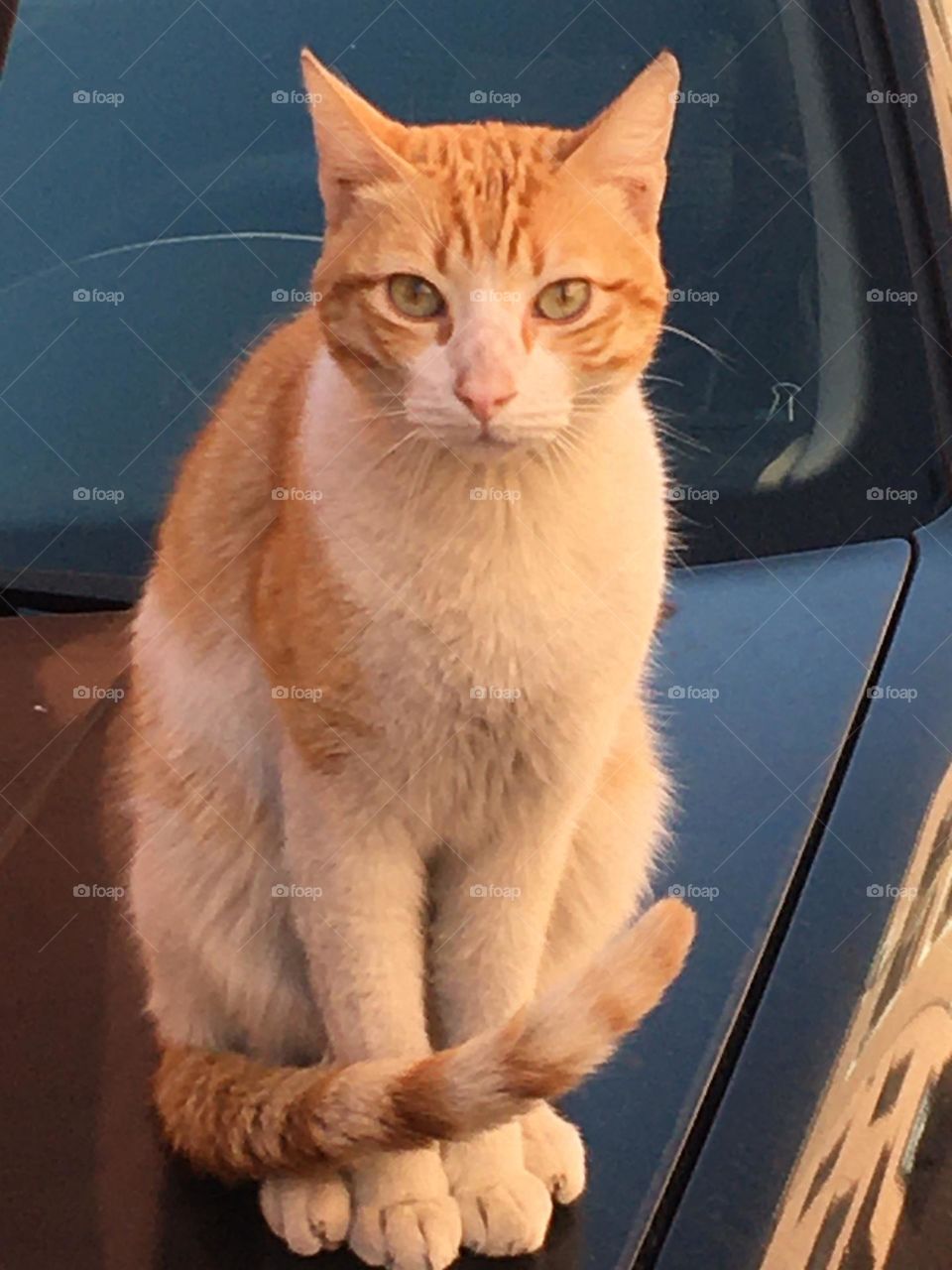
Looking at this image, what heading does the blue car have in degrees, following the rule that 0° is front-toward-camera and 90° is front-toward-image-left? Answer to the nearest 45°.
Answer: approximately 45°

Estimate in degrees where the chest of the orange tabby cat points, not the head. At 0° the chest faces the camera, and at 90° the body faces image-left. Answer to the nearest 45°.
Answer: approximately 0°
